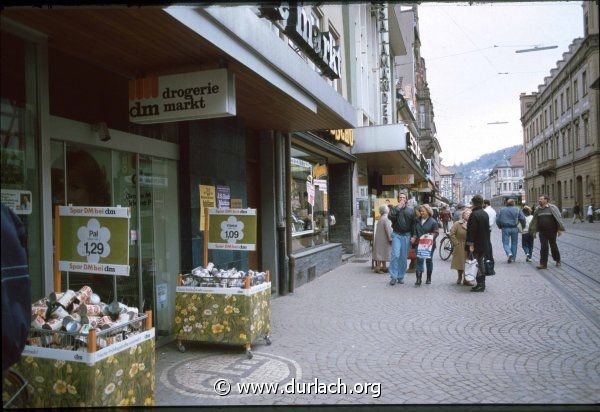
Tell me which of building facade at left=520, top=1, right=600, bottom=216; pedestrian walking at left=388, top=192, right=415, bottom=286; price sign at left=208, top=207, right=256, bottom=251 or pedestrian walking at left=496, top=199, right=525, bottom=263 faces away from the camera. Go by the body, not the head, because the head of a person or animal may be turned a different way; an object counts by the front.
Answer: pedestrian walking at left=496, top=199, right=525, bottom=263

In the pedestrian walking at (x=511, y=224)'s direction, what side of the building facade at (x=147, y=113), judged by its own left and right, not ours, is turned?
left

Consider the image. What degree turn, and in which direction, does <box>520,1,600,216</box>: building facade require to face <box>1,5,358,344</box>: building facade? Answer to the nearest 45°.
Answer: approximately 45° to its left

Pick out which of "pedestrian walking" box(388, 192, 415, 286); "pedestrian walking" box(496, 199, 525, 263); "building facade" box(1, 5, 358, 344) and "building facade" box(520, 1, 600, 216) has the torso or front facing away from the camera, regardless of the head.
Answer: "pedestrian walking" box(496, 199, 525, 263)

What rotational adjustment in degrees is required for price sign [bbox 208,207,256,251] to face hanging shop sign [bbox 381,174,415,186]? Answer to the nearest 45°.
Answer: approximately 135° to its left

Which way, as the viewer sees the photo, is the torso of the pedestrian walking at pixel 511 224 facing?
away from the camera

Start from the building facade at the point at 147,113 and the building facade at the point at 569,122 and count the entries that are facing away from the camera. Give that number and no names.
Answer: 0

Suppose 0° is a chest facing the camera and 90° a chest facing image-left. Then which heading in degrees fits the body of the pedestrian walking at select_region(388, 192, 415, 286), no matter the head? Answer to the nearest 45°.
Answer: approximately 0°

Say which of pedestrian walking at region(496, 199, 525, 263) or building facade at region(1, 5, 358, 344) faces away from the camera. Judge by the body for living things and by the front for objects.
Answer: the pedestrian walking

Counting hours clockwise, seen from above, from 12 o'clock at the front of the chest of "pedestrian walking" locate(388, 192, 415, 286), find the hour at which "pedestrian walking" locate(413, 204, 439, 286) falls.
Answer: "pedestrian walking" locate(413, 204, 439, 286) is roughly at 8 o'clock from "pedestrian walking" locate(388, 192, 415, 286).
